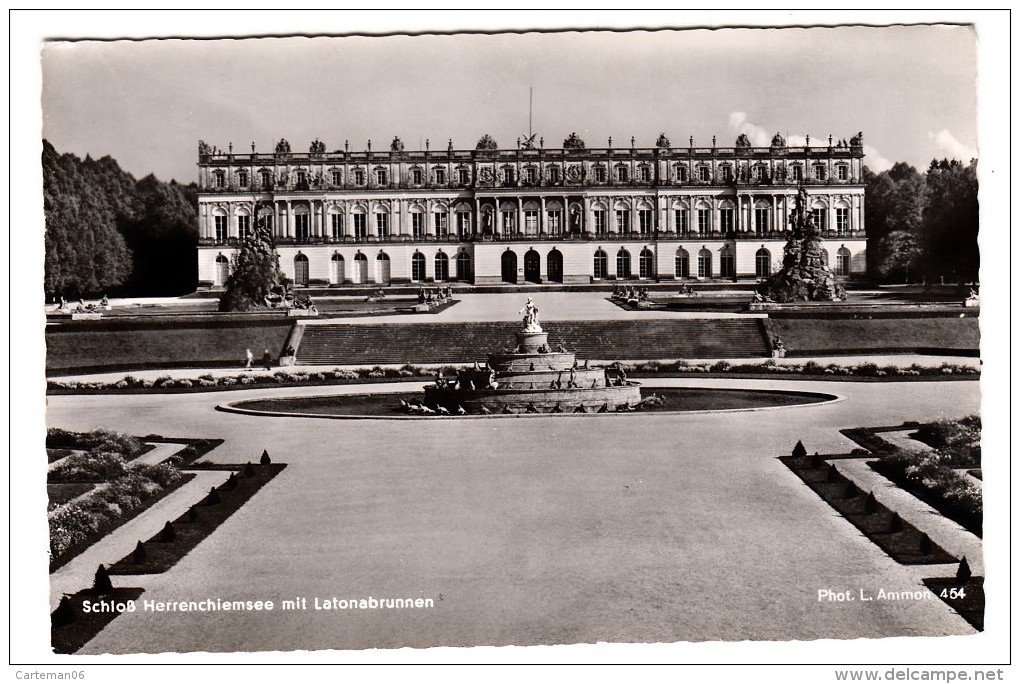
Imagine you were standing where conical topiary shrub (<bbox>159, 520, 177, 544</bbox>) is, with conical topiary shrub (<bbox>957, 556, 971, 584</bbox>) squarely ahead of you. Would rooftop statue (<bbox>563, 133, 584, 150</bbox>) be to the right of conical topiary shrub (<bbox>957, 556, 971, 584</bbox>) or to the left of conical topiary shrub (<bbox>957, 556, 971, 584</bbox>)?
left

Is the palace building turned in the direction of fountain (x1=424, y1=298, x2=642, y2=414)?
yes

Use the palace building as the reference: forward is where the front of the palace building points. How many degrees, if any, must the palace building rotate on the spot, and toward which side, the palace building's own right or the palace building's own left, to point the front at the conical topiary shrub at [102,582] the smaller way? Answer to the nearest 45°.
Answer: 0° — it already faces it

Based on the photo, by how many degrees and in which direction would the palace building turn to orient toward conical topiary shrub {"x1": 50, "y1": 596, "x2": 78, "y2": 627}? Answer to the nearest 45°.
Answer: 0° — it already faces it

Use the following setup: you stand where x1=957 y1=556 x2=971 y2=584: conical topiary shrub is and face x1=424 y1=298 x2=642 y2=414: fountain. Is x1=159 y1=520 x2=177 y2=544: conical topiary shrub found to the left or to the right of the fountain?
left

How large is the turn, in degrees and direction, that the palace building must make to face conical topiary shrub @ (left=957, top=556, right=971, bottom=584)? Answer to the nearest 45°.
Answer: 0° — it already faces it
